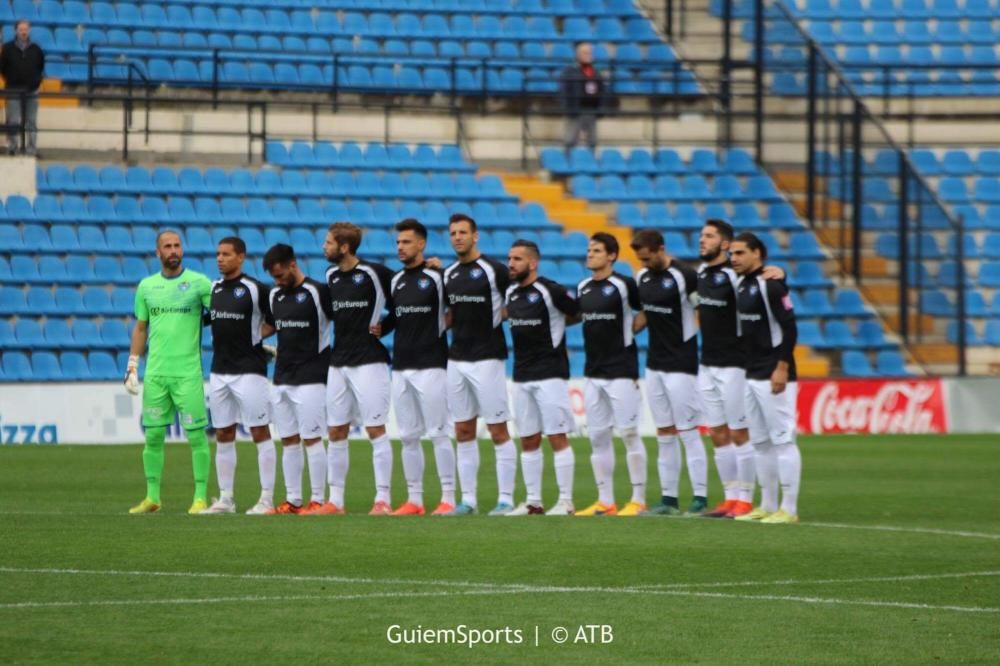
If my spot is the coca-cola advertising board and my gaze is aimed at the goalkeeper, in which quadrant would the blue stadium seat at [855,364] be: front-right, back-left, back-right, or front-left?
back-right

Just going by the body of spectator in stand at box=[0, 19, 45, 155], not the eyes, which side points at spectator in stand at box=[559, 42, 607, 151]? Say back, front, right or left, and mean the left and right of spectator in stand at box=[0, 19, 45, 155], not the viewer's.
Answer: left

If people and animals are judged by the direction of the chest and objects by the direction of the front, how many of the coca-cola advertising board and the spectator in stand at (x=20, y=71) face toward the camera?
2

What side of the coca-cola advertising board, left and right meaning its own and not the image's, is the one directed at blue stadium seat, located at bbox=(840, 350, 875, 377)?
back

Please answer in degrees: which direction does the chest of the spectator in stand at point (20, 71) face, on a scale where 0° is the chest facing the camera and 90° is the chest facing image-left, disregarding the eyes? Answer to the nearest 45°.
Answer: approximately 0°

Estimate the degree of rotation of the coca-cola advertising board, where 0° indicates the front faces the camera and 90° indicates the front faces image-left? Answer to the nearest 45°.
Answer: approximately 0°
